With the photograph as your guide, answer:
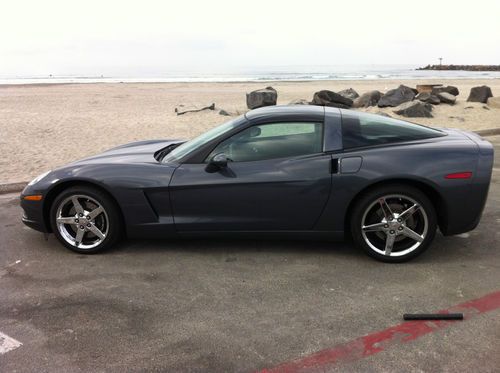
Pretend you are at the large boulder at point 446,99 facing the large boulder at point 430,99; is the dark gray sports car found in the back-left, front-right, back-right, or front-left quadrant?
front-left

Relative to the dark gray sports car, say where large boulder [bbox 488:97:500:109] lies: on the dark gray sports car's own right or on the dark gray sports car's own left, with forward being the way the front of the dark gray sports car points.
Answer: on the dark gray sports car's own right

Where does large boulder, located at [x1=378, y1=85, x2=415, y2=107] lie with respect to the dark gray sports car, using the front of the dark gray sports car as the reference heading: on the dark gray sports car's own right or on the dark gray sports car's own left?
on the dark gray sports car's own right

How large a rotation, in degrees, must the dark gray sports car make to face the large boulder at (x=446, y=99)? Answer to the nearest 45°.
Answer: approximately 135° to its right

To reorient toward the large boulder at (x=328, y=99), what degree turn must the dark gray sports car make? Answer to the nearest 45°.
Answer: approximately 90° to its right

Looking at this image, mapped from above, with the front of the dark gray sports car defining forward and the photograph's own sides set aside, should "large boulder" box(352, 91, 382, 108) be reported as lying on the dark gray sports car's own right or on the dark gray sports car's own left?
on the dark gray sports car's own right

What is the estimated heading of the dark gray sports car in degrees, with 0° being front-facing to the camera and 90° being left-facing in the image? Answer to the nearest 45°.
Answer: approximately 90°

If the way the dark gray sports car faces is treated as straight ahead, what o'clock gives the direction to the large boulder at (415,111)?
The large boulder is roughly at 4 o'clock from the dark gray sports car.

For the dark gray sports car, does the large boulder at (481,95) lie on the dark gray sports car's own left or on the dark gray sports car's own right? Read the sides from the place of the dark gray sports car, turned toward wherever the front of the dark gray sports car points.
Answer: on the dark gray sports car's own right

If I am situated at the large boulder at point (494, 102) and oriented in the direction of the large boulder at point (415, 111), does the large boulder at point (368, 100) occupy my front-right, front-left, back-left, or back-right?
front-right

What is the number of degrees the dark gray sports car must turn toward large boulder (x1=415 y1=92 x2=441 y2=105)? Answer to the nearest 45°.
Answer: approximately 135° to its right
